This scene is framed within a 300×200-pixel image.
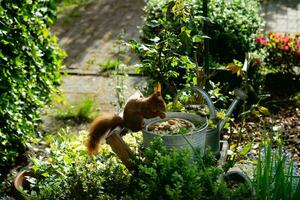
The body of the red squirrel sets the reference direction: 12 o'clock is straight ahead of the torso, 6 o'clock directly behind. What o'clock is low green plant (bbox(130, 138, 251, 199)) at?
The low green plant is roughly at 2 o'clock from the red squirrel.

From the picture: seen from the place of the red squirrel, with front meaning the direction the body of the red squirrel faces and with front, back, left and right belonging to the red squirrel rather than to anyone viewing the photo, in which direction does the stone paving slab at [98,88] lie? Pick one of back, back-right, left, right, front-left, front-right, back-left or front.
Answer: left

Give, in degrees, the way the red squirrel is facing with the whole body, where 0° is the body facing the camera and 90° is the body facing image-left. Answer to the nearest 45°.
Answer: approximately 270°

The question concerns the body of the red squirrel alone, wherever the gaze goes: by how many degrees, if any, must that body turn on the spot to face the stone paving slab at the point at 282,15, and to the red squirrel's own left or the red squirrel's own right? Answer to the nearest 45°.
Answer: approximately 45° to the red squirrel's own left
